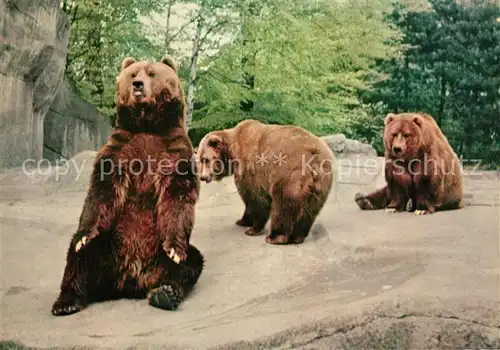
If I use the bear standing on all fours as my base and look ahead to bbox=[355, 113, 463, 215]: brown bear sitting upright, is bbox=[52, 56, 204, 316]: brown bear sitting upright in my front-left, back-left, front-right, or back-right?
back-right

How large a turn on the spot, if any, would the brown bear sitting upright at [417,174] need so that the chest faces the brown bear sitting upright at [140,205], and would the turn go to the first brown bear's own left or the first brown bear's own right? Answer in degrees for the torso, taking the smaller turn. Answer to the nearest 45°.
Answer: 0° — it already faces it

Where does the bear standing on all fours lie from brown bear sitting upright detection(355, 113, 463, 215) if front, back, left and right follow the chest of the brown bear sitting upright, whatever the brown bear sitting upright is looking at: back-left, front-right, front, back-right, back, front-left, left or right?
front

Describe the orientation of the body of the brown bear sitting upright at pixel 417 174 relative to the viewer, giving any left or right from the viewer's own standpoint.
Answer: facing the viewer and to the left of the viewer
